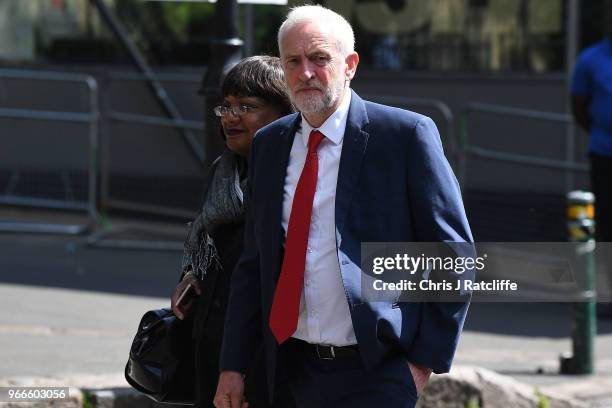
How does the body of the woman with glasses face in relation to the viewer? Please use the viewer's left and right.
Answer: facing the viewer and to the left of the viewer

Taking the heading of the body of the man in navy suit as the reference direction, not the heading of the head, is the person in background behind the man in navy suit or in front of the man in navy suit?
behind

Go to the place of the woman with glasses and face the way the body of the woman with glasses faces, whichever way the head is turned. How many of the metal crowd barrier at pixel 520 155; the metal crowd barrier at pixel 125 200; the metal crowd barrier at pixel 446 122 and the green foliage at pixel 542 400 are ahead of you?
0

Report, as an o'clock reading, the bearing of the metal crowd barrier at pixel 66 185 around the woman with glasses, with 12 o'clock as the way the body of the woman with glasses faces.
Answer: The metal crowd barrier is roughly at 4 o'clock from the woman with glasses.

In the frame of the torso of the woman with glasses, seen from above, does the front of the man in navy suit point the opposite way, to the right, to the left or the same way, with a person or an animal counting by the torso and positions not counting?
the same way

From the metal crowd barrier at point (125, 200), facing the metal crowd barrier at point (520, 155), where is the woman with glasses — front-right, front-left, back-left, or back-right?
front-right

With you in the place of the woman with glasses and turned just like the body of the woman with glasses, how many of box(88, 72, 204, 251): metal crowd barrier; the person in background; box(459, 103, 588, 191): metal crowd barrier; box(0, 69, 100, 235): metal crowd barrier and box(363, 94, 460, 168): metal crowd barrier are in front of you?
0

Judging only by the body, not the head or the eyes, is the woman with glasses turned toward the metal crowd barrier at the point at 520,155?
no

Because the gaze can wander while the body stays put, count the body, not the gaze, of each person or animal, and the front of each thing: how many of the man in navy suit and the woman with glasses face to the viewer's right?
0

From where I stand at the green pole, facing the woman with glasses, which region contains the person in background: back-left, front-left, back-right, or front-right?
back-right

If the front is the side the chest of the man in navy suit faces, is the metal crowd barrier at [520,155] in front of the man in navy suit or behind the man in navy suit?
behind

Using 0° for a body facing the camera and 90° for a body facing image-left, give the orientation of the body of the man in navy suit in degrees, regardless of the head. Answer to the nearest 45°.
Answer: approximately 45°

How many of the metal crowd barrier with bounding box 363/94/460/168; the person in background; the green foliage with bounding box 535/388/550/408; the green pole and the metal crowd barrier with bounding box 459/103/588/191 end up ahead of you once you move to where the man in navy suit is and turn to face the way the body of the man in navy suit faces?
0

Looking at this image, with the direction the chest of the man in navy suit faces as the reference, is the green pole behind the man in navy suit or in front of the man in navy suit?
behind

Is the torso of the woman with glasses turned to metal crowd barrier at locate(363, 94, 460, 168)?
no

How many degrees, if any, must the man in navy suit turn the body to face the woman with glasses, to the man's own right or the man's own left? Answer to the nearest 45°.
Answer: approximately 90° to the man's own right

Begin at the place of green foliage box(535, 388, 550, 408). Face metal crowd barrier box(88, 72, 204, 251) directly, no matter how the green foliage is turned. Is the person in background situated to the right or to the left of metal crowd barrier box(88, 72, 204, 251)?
right

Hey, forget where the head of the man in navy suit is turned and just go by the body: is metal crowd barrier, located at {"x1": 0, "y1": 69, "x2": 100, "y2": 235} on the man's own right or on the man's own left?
on the man's own right
